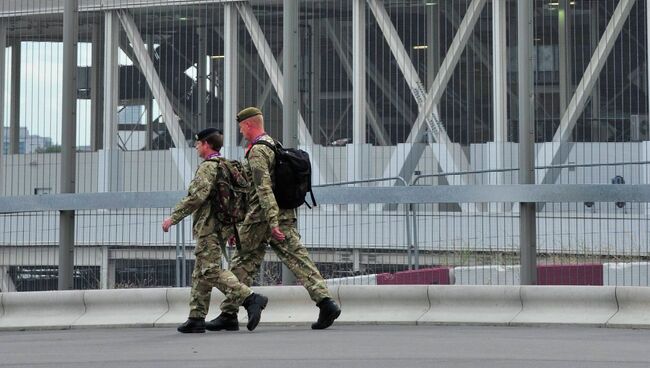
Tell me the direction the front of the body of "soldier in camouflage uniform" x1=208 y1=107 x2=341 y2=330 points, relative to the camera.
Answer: to the viewer's left

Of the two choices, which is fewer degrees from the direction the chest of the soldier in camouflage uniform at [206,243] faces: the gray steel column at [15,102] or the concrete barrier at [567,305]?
the gray steel column

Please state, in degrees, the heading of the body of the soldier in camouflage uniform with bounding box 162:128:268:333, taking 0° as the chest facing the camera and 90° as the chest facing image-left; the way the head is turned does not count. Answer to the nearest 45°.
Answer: approximately 90°

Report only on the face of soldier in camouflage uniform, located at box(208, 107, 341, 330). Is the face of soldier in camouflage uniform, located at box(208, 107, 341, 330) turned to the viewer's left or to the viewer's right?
to the viewer's left

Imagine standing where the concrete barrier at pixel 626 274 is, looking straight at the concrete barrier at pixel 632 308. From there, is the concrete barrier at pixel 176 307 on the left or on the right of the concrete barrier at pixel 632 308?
right

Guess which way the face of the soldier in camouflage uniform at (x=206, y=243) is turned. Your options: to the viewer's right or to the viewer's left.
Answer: to the viewer's left

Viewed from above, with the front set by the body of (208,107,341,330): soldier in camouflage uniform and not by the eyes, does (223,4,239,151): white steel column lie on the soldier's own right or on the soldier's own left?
on the soldier's own right
